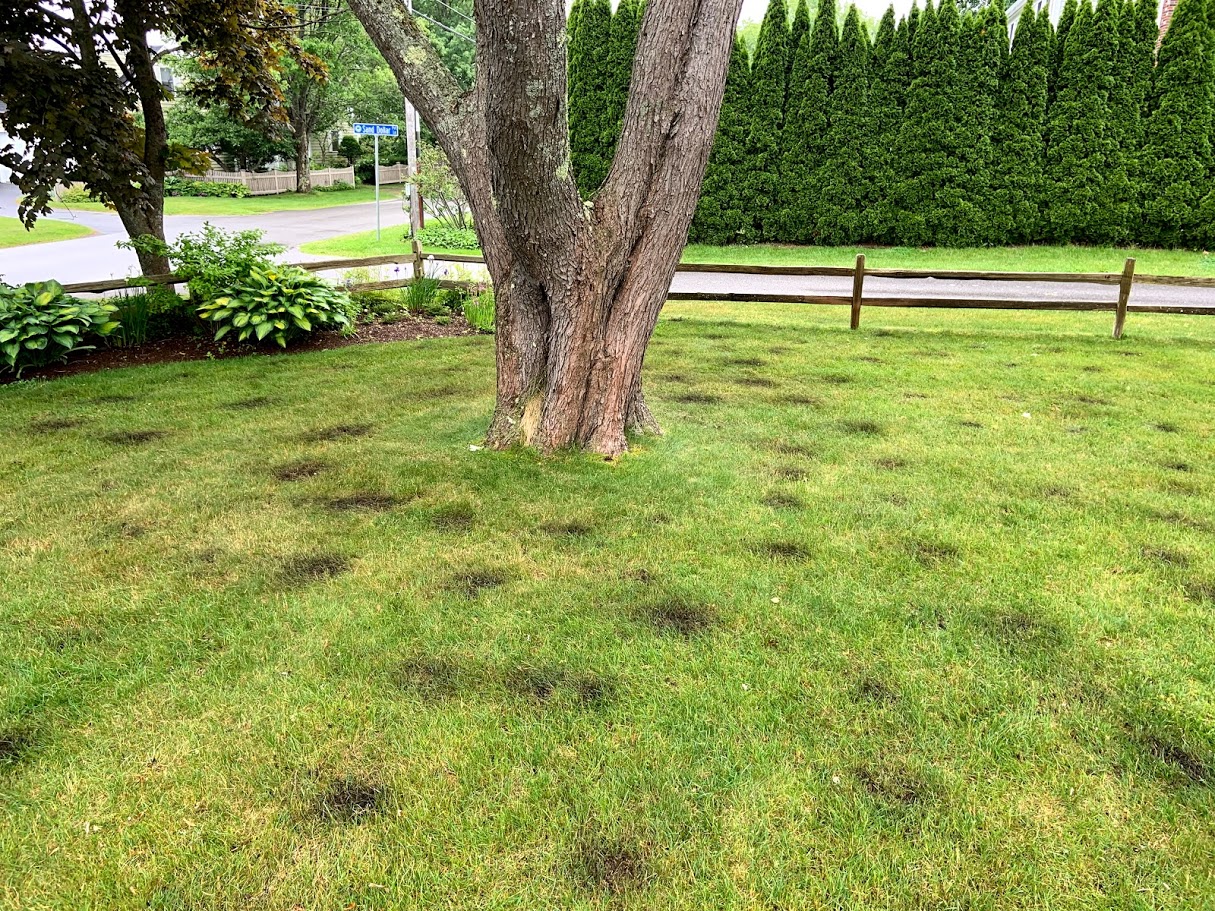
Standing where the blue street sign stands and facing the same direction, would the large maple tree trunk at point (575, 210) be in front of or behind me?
in front

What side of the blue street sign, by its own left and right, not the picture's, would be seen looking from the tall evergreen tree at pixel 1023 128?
left

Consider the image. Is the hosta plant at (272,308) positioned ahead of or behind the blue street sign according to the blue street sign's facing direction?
ahead

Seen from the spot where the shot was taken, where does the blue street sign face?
facing the viewer

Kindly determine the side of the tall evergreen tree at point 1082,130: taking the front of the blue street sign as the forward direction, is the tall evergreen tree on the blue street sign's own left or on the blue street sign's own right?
on the blue street sign's own left

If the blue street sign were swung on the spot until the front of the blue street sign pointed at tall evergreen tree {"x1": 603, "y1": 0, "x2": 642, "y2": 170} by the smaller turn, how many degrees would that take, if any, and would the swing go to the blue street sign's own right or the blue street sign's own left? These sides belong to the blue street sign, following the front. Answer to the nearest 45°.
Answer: approximately 90° to the blue street sign's own left

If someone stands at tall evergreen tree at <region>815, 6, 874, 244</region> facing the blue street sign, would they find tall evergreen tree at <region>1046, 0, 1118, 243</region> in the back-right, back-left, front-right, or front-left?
back-left

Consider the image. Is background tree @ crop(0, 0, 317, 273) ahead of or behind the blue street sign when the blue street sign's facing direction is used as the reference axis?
ahead

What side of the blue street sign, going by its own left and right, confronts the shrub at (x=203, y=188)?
back

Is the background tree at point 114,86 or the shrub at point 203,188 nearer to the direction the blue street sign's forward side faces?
the background tree

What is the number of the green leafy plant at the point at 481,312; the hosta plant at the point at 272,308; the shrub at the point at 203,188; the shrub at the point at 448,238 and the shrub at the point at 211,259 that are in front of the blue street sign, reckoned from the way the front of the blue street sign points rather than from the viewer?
3

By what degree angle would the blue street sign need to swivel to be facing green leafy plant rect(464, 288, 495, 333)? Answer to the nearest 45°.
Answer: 0° — it already faces it

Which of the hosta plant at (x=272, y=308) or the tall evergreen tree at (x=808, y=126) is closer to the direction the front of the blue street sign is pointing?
the hosta plant

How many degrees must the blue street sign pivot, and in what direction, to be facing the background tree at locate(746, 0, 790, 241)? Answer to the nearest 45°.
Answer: approximately 90° to its left

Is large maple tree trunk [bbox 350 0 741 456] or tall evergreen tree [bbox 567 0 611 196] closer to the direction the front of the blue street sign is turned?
the large maple tree trunk
